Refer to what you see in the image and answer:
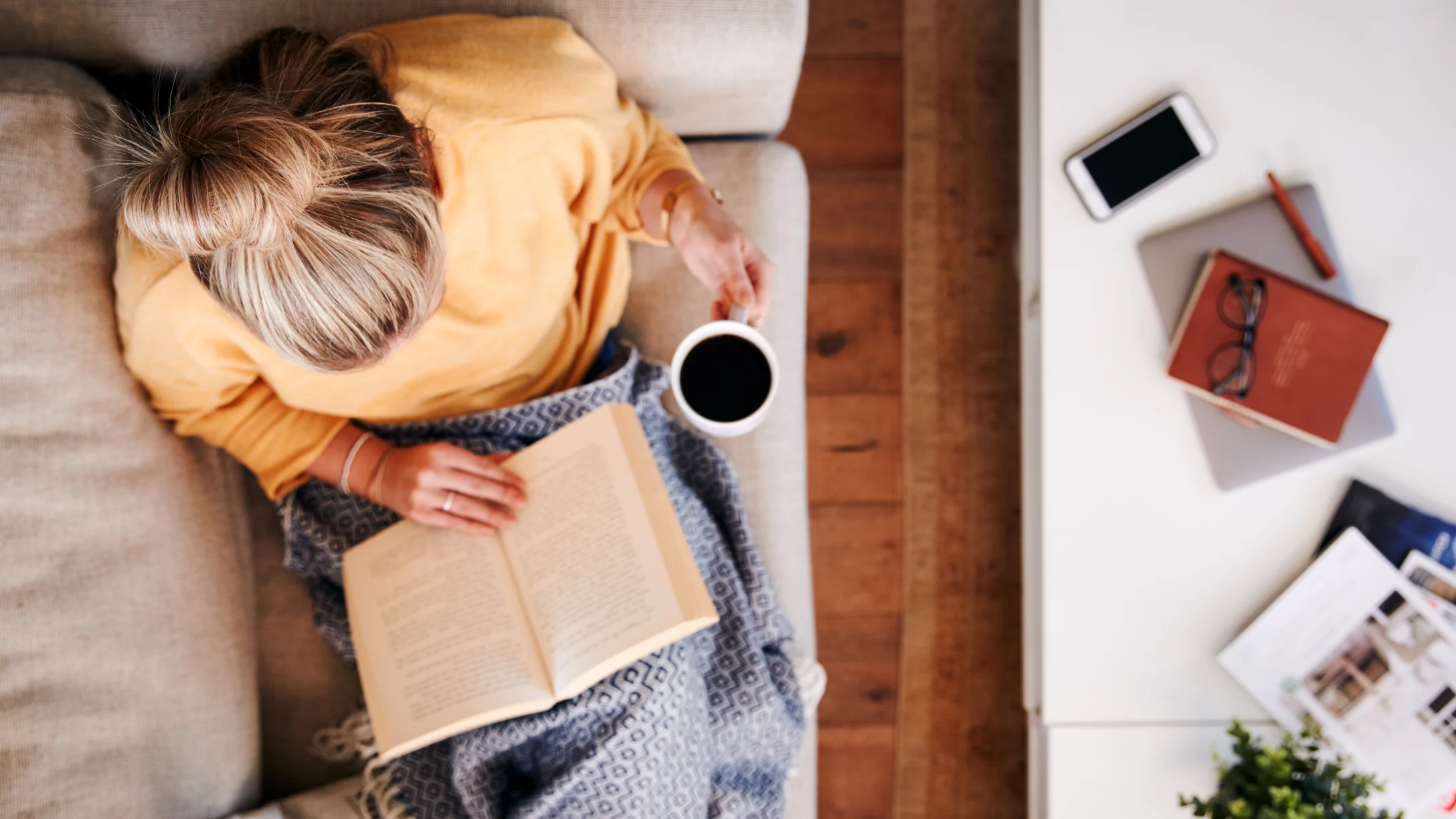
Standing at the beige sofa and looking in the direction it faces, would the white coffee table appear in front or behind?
in front

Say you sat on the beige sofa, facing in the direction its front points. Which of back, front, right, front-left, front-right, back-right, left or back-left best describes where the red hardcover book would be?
front

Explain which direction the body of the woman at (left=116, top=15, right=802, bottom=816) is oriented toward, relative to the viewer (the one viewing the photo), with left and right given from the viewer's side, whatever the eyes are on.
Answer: facing the viewer and to the right of the viewer

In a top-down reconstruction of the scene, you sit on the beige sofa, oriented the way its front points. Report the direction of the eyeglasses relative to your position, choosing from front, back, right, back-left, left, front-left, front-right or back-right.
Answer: front

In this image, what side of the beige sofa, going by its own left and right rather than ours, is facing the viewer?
right

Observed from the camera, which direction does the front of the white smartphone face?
facing the viewer

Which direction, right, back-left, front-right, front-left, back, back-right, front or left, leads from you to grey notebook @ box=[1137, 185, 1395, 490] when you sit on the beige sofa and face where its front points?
front

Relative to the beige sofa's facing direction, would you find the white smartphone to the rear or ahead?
ahead
